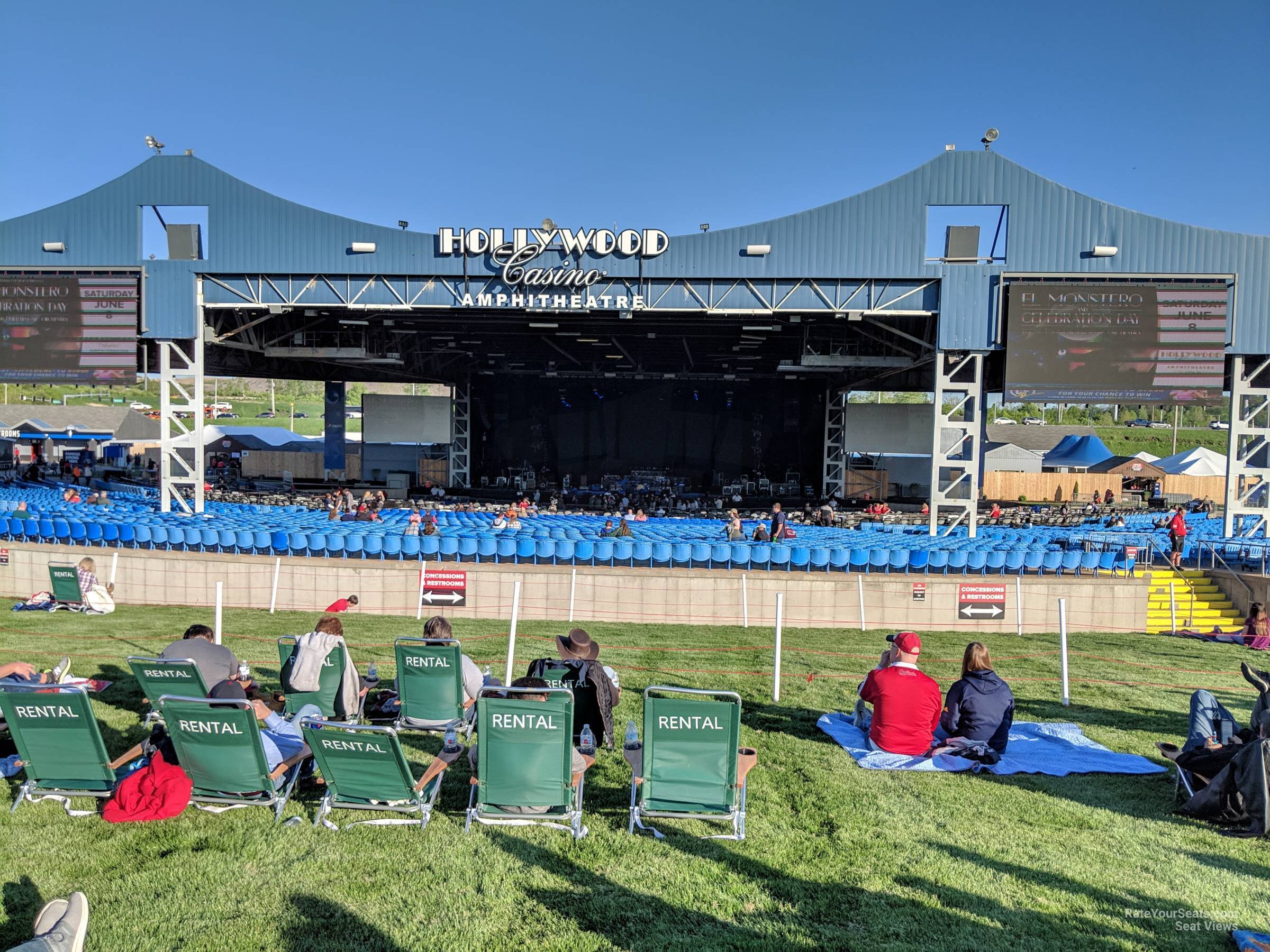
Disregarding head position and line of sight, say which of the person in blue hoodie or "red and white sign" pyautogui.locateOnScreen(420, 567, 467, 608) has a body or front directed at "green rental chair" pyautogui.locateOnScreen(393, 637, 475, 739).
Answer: the red and white sign

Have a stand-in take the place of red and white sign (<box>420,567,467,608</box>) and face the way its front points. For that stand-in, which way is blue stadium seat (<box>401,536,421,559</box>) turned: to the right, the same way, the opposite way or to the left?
the opposite way

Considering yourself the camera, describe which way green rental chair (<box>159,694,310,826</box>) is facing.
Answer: facing away from the viewer and to the right of the viewer

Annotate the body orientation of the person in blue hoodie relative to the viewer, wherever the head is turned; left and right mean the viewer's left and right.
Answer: facing away from the viewer

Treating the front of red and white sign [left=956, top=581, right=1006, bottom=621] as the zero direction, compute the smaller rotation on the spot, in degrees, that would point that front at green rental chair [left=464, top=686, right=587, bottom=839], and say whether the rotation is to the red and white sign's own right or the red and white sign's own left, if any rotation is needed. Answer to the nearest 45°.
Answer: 0° — it already faces it

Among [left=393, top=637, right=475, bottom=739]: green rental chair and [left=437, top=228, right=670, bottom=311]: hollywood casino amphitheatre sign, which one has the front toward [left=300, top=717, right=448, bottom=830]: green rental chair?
the hollywood casino amphitheatre sign

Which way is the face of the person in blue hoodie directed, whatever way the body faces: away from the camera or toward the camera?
away from the camera

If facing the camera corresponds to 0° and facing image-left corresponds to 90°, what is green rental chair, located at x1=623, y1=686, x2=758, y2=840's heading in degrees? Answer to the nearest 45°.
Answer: approximately 180°

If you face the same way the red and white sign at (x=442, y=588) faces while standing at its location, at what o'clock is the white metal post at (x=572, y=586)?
The white metal post is roughly at 9 o'clock from the red and white sign.
